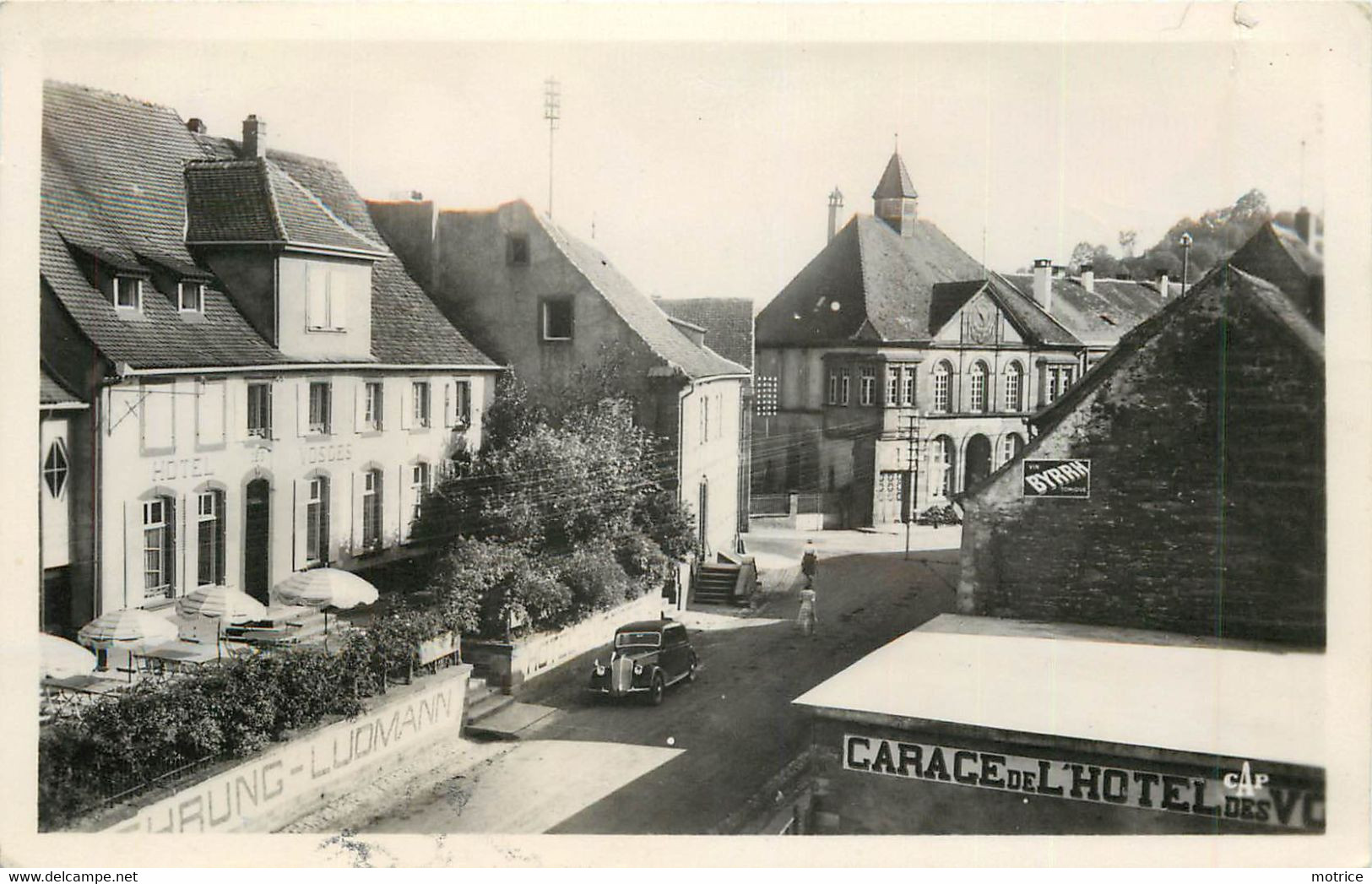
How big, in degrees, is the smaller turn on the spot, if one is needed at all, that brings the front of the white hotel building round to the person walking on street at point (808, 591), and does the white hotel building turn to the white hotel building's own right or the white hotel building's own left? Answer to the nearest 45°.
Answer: approximately 45° to the white hotel building's own left

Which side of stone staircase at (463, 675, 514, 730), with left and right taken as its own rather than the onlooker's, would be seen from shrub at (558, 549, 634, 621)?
left

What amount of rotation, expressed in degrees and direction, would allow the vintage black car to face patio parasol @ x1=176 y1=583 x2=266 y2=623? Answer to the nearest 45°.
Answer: approximately 45° to its right

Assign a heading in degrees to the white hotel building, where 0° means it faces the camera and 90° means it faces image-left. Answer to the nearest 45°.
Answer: approximately 315°

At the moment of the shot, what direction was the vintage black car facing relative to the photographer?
facing the viewer and to the left of the viewer

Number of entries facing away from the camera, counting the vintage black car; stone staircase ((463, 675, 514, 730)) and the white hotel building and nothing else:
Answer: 0

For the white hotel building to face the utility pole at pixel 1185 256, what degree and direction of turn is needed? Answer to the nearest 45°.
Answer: approximately 45° to its left

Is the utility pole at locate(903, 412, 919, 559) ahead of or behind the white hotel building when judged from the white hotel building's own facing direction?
ahead

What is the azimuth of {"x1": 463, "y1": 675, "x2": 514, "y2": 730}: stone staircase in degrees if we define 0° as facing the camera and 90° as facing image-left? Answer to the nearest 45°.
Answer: approximately 315°

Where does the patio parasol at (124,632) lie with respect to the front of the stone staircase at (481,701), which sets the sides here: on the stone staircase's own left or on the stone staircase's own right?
on the stone staircase's own right
